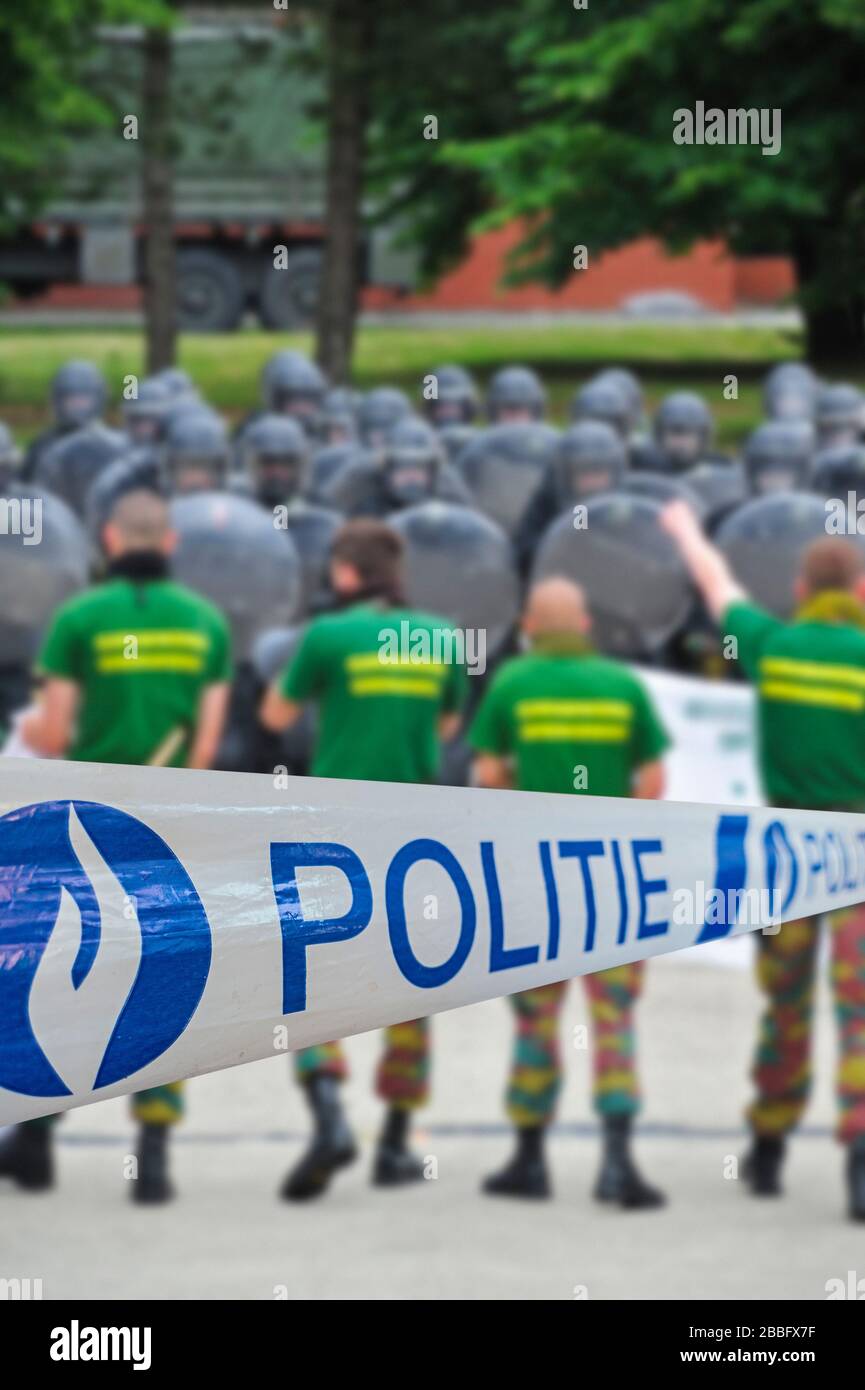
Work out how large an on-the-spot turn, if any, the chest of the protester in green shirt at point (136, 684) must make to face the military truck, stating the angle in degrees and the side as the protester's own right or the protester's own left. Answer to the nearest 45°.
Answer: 0° — they already face it

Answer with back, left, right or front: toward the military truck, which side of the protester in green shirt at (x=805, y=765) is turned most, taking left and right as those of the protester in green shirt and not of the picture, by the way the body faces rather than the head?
front

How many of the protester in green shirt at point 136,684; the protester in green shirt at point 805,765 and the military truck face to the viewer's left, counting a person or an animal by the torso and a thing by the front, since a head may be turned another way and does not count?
1

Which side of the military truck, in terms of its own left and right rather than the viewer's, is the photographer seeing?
left

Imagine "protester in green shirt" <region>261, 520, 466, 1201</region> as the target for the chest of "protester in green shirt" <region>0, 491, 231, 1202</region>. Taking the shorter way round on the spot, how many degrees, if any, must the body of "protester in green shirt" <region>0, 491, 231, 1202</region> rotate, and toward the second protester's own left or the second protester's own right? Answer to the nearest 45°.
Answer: approximately 90° to the second protester's own right

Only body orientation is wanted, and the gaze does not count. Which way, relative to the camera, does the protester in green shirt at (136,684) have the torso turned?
away from the camera

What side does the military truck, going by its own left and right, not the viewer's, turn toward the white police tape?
left

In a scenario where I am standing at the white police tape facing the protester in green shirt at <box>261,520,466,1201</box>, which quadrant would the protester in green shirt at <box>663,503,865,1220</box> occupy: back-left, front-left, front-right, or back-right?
front-right

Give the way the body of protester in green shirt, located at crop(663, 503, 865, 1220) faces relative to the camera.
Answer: away from the camera

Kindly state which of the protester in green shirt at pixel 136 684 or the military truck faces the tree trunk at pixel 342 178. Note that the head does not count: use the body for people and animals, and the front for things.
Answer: the protester in green shirt

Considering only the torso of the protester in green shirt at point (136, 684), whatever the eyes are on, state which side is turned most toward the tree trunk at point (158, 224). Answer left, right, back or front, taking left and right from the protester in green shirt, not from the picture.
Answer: front

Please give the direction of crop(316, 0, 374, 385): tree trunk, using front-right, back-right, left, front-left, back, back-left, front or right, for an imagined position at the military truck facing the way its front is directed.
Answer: left

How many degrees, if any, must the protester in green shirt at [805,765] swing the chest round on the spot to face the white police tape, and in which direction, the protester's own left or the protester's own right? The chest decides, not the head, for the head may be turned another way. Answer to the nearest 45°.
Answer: approximately 180°

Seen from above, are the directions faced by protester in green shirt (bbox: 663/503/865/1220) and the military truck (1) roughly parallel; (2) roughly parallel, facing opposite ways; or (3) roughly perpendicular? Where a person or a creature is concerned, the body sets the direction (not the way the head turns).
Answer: roughly perpendicular

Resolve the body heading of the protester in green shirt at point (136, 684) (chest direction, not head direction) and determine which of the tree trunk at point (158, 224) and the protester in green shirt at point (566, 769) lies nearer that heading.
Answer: the tree trunk
